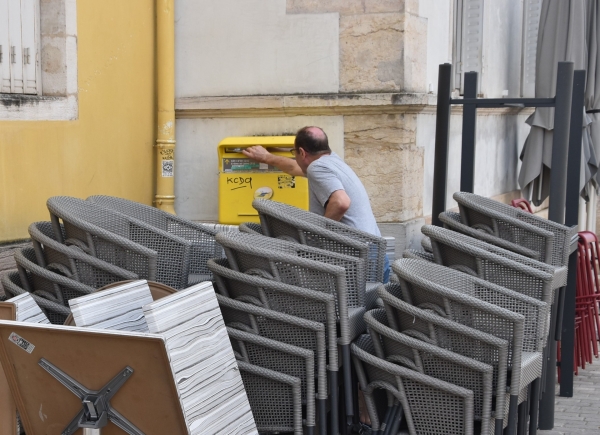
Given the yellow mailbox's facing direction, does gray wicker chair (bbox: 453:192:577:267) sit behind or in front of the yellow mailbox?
in front

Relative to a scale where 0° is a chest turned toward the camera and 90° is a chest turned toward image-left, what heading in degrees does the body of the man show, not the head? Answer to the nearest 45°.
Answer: approximately 135°

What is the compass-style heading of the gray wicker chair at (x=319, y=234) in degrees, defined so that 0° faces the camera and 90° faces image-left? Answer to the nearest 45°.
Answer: approximately 315°

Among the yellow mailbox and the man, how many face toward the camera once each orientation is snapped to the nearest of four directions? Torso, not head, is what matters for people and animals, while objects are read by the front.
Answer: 1

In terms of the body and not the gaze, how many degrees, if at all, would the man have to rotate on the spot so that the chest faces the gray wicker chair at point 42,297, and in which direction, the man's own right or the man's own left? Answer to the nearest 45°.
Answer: approximately 90° to the man's own left

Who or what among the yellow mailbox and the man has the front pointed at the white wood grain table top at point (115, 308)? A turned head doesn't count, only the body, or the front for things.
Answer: the yellow mailbox

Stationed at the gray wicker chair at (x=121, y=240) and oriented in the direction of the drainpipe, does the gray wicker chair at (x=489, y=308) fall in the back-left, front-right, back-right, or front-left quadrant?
back-right
